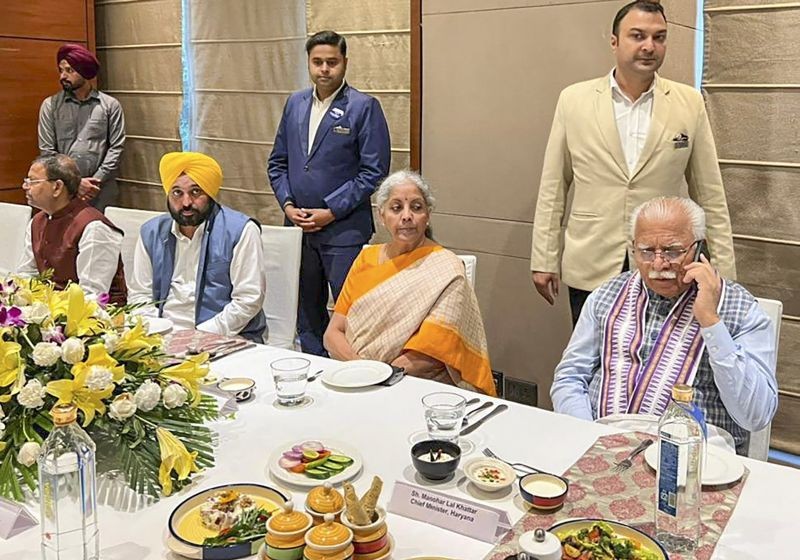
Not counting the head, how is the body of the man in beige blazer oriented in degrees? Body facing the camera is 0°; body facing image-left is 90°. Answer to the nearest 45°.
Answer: approximately 0°

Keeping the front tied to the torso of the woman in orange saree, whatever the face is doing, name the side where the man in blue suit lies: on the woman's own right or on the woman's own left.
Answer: on the woman's own right

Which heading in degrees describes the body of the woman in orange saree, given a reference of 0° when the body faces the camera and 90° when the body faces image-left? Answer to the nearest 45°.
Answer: approximately 45°

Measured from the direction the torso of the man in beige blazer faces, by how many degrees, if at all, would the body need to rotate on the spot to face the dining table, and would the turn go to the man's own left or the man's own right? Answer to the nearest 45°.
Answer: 0° — they already face it

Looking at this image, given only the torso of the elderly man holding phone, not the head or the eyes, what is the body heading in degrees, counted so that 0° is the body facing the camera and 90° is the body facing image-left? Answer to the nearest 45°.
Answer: approximately 45°
